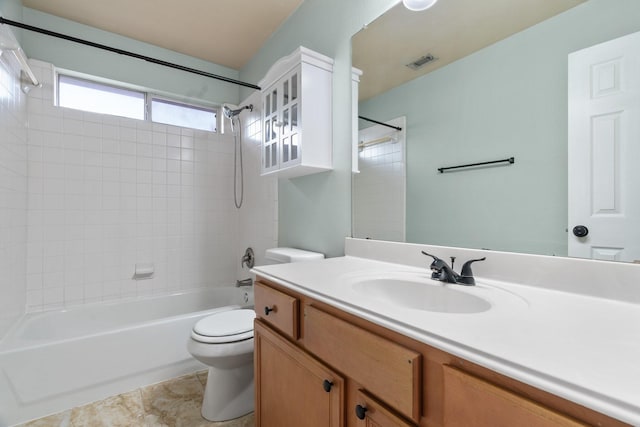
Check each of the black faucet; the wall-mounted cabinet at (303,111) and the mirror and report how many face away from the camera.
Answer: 0

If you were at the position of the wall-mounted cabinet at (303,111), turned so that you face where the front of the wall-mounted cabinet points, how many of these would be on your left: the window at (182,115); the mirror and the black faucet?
2

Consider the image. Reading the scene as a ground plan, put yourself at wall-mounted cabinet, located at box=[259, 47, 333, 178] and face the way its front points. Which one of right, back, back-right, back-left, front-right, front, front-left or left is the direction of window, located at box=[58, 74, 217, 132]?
right

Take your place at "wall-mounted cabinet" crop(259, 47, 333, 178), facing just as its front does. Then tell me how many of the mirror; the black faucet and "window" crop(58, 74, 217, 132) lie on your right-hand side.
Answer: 1

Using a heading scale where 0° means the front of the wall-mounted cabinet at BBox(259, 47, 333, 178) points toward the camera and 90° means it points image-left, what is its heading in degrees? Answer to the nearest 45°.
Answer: approximately 45°

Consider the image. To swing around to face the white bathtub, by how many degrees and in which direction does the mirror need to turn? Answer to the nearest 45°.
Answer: approximately 45° to its right

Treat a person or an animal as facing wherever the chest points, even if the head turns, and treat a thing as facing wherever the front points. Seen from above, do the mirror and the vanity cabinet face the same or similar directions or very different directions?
same or similar directions

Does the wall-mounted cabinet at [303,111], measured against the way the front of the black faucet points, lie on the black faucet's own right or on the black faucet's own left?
on the black faucet's own right

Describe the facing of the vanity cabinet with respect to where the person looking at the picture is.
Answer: facing the viewer and to the left of the viewer

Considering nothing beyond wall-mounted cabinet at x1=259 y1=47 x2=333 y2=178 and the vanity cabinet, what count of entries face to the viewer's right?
0

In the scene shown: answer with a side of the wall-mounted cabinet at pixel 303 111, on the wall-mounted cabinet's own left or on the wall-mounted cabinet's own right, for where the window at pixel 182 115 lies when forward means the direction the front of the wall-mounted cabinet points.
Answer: on the wall-mounted cabinet's own right
